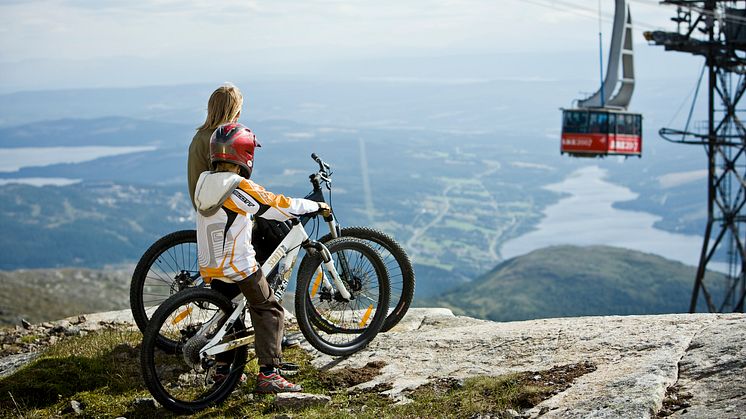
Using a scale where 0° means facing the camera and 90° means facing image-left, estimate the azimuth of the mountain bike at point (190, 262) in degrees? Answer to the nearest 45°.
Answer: approximately 270°

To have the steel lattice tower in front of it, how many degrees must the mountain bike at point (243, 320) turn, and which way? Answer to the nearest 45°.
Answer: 0° — it already faces it

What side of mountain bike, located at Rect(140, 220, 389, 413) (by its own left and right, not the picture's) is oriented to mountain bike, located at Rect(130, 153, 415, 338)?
left

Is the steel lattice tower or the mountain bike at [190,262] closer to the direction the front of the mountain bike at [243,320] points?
the steel lattice tower

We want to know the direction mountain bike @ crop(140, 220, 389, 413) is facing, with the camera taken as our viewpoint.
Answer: facing away from the viewer and to the right of the viewer

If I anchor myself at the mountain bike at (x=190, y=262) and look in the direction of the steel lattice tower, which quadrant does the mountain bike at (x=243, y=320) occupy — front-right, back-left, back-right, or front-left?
back-right
